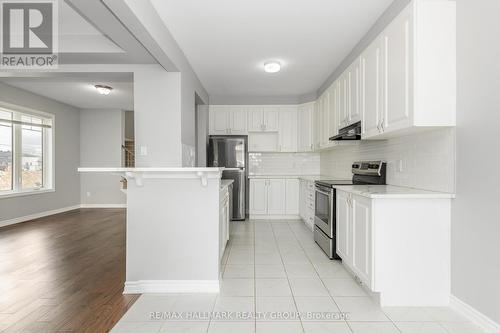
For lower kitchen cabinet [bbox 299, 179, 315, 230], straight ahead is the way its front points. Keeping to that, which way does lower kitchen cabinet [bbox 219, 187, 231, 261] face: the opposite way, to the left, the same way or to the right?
the opposite way

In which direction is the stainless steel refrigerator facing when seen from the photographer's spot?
facing the viewer

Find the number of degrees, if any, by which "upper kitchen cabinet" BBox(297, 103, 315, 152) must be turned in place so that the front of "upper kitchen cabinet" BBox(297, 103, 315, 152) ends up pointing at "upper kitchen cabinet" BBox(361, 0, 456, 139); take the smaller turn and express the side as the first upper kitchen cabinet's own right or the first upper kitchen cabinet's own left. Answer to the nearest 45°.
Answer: approximately 45° to the first upper kitchen cabinet's own left

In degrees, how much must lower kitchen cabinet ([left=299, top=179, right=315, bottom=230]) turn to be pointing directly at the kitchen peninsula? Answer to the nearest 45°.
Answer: approximately 45° to its left

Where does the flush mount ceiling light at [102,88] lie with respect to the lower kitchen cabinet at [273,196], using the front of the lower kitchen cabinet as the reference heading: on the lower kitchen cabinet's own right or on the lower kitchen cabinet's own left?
on the lower kitchen cabinet's own right

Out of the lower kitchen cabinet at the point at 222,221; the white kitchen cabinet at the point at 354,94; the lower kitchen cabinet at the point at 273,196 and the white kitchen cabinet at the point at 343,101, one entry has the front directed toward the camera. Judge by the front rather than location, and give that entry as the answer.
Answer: the lower kitchen cabinet at the point at 273,196

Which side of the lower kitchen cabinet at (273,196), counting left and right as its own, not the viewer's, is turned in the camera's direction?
front

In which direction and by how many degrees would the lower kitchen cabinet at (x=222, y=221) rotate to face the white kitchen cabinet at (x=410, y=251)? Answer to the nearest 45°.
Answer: approximately 45° to its right

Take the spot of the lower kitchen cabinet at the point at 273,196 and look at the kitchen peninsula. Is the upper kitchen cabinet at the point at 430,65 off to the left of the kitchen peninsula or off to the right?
left

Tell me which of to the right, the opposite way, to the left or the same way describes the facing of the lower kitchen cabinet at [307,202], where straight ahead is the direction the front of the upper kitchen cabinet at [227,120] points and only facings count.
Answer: to the right

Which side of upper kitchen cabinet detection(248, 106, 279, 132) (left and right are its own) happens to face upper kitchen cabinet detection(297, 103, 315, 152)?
left

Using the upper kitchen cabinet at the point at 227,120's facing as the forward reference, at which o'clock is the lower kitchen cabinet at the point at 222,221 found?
The lower kitchen cabinet is roughly at 12 o'clock from the upper kitchen cabinet.

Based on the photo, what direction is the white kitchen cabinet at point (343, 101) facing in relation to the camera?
to the viewer's left

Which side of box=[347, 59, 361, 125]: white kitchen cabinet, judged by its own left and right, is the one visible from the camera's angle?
left

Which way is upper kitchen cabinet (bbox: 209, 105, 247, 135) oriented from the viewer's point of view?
toward the camera

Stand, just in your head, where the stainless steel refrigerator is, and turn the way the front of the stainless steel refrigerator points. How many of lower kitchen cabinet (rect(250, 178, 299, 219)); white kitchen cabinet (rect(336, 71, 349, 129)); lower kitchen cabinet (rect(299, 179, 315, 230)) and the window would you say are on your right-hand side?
1

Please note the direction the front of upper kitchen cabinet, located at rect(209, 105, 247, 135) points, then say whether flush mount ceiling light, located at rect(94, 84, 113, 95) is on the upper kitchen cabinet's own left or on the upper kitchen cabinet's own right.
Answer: on the upper kitchen cabinet's own right
